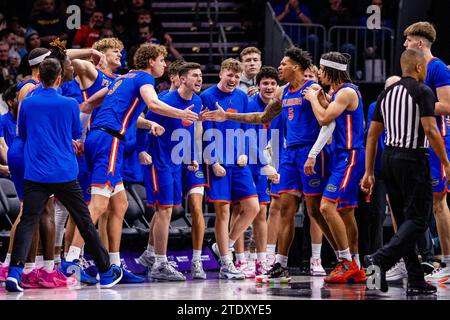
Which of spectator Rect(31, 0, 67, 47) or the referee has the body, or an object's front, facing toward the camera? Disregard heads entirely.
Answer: the spectator

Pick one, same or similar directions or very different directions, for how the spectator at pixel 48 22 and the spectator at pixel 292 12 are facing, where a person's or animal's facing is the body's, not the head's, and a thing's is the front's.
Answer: same or similar directions

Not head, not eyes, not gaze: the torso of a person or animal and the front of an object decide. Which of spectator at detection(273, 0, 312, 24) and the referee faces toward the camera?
the spectator

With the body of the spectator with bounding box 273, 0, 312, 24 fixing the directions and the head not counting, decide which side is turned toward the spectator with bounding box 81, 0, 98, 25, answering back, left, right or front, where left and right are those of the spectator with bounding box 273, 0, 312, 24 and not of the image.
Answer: right

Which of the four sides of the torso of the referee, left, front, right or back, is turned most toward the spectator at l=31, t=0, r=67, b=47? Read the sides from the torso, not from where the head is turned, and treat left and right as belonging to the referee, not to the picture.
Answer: left

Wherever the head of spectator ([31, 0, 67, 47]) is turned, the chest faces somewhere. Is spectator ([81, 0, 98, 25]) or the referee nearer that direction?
the referee

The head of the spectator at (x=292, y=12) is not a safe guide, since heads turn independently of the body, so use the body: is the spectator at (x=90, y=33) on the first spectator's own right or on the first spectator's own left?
on the first spectator's own right

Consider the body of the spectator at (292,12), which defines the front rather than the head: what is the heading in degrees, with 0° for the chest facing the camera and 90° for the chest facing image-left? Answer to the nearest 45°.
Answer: approximately 0°

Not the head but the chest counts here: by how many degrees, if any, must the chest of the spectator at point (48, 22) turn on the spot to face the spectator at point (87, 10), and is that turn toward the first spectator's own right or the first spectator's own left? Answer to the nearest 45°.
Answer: approximately 90° to the first spectator's own left
